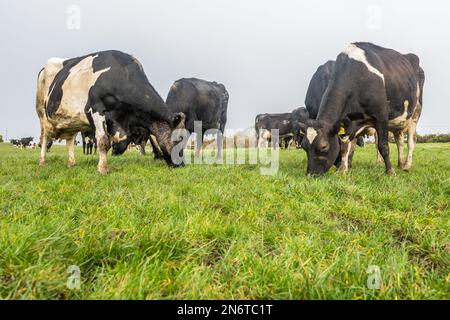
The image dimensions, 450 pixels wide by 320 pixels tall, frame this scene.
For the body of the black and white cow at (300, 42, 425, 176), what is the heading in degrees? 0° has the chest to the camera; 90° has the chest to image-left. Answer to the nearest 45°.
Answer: approximately 45°

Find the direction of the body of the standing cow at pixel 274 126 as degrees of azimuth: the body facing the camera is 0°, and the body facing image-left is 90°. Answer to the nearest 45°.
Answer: approximately 270°

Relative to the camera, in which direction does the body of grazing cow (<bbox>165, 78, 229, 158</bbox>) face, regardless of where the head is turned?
to the viewer's left

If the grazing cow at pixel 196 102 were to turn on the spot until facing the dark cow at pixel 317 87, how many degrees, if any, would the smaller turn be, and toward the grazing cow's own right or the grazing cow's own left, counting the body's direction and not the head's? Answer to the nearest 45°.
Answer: approximately 135° to the grazing cow's own left

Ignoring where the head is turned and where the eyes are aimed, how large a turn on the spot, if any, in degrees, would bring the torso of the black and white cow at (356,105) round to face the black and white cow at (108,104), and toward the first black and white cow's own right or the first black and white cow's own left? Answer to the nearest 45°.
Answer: approximately 45° to the first black and white cow's own right
